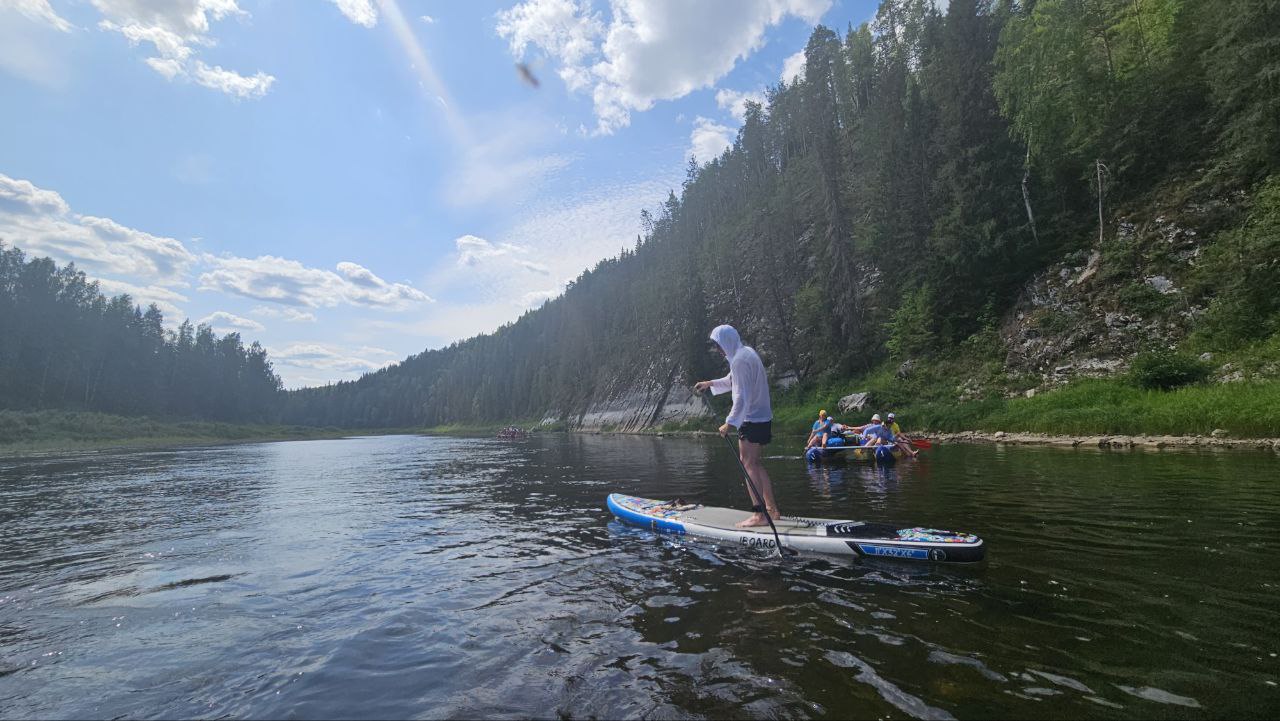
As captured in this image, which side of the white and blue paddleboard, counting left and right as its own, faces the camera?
left

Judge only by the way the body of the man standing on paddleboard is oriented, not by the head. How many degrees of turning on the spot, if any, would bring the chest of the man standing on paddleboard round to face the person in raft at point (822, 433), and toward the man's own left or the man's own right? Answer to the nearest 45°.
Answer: approximately 90° to the man's own right

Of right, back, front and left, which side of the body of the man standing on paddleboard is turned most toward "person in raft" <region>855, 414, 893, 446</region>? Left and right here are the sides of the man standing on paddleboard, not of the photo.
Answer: right

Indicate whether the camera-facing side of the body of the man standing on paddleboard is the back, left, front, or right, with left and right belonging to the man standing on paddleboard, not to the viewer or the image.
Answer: left

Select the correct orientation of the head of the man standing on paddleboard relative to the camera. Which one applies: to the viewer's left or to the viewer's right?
to the viewer's left

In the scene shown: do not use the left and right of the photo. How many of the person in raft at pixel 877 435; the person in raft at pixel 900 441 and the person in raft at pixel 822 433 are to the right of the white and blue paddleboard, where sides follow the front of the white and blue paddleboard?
3
